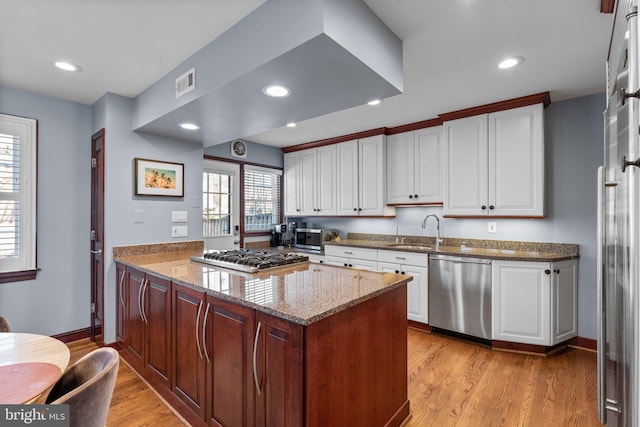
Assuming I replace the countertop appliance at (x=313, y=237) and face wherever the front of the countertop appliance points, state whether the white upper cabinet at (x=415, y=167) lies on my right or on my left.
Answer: on my left

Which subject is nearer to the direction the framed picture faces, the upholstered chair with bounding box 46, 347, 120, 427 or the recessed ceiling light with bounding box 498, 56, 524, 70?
the recessed ceiling light

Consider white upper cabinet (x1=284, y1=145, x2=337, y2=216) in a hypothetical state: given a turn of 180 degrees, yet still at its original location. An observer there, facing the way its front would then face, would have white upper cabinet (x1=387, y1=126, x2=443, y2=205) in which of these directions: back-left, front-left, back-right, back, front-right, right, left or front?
right

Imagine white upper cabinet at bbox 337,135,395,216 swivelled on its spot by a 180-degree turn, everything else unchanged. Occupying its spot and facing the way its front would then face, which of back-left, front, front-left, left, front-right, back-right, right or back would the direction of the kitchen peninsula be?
back-right

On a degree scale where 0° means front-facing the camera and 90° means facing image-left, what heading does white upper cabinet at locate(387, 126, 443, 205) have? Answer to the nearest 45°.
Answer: approximately 45°

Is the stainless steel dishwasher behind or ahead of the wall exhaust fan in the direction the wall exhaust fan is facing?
ahead

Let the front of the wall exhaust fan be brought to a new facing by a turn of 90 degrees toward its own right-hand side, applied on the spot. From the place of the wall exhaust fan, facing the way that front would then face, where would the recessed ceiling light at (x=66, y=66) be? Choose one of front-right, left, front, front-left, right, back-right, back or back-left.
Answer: front

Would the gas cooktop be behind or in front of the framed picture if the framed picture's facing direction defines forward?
in front

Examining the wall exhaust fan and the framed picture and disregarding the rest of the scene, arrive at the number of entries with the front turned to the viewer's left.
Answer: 0

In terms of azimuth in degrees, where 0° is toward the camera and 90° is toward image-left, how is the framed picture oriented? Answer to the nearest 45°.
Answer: approximately 315°
